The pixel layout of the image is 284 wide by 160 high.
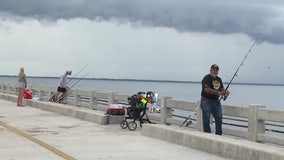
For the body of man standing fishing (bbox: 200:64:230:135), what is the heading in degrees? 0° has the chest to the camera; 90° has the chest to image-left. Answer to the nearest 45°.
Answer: approximately 315°

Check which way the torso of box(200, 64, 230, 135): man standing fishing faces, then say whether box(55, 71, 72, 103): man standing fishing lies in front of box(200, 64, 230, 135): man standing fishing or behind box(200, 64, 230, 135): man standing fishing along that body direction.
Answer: behind
